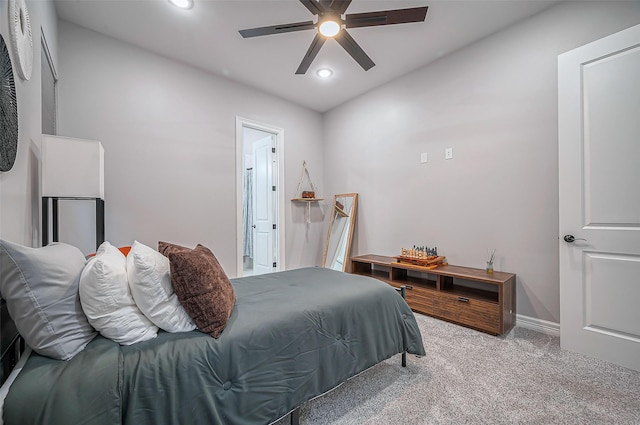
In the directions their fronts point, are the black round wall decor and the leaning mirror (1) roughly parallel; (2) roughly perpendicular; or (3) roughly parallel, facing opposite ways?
roughly parallel, facing opposite ways

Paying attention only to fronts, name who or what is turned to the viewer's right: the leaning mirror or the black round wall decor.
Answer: the black round wall decor

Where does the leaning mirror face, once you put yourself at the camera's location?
facing the viewer and to the left of the viewer

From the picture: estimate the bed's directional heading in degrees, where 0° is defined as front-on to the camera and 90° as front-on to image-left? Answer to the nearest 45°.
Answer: approximately 225°

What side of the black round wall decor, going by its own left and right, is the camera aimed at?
right

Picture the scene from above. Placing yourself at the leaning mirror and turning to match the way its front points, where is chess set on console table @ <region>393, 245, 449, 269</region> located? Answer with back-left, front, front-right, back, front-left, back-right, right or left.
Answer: left

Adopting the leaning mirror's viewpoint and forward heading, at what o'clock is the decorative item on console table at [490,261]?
The decorative item on console table is roughly at 9 o'clock from the leaning mirror.

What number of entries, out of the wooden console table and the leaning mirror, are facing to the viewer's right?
0

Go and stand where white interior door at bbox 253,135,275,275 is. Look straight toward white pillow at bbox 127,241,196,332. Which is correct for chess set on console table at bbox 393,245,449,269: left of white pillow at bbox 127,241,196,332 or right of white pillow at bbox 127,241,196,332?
left
